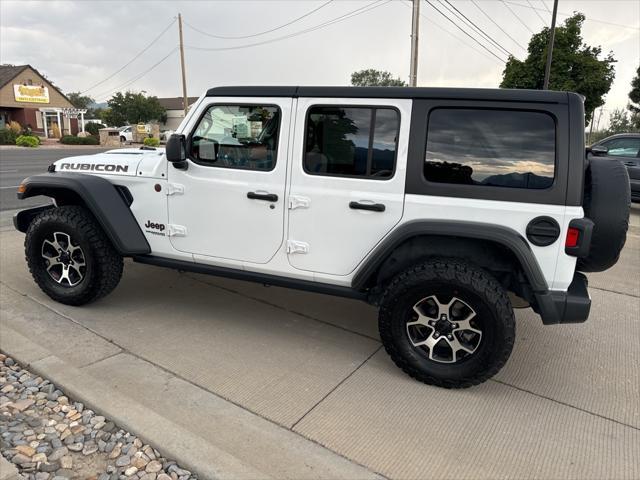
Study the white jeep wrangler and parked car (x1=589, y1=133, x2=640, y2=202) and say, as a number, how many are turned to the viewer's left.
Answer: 2

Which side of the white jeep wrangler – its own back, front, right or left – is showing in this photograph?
left

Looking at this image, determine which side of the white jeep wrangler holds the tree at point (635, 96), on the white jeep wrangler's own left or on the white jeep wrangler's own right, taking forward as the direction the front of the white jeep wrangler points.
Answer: on the white jeep wrangler's own right

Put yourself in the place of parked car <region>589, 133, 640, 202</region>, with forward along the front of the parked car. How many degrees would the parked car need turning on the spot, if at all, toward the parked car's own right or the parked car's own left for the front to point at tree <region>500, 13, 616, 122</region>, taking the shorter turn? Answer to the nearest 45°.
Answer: approximately 90° to the parked car's own right

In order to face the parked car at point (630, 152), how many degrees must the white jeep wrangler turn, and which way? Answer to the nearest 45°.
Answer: approximately 135° to its right

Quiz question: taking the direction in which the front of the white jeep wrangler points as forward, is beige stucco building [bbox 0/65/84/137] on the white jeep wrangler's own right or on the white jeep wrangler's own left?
on the white jeep wrangler's own right

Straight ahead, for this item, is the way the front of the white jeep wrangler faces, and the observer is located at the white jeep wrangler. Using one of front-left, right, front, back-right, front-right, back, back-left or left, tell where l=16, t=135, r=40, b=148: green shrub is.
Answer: front-right

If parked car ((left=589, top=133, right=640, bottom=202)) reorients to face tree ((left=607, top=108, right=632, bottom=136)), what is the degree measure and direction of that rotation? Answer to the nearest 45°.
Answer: approximately 90° to its right

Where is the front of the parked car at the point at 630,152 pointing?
to the viewer's left

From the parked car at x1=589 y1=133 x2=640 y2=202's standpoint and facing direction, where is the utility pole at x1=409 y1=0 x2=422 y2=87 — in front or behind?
in front

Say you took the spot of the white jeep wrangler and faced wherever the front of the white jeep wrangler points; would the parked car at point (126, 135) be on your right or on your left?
on your right

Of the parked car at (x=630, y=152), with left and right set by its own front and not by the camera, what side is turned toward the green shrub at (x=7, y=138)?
front

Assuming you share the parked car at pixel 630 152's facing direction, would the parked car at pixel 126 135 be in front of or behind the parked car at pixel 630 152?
in front
